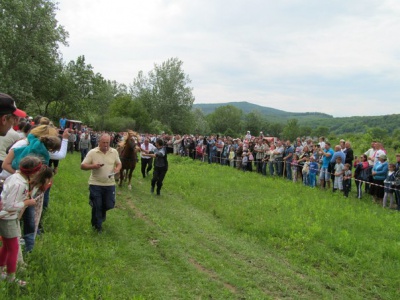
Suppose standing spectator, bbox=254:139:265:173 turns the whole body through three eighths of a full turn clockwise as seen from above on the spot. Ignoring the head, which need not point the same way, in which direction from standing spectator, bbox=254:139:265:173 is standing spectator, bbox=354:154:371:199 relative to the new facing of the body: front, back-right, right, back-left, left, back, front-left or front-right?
back-right

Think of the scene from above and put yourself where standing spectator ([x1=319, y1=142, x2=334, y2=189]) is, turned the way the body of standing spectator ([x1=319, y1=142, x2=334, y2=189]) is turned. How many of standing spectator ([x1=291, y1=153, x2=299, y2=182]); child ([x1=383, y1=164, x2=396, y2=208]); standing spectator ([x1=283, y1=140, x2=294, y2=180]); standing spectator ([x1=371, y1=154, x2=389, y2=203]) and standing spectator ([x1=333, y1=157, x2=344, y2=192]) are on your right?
2

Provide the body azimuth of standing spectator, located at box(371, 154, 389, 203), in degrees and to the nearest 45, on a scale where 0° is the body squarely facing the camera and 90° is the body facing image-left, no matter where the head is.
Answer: approximately 45°

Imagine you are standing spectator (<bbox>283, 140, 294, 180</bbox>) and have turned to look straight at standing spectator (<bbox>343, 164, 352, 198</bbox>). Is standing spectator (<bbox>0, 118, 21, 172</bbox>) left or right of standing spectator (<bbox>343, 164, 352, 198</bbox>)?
right

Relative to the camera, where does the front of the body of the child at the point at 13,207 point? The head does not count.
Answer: to the viewer's right

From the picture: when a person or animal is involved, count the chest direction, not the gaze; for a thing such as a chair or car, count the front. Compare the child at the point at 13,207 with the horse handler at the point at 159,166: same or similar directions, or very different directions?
very different directions

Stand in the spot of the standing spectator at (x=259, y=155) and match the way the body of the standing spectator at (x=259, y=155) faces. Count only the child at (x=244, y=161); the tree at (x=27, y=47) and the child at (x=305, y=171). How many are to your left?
1
